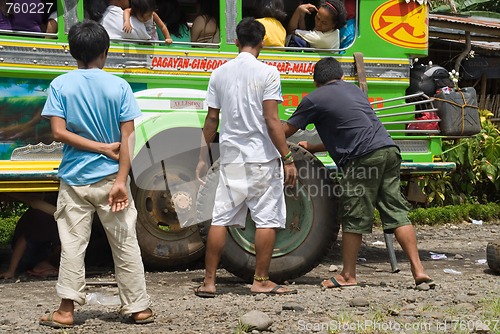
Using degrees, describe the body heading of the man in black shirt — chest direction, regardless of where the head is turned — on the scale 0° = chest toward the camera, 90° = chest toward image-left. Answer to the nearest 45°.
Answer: approximately 135°

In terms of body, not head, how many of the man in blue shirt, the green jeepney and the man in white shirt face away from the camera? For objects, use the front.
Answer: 2

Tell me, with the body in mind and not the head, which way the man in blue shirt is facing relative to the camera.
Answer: away from the camera

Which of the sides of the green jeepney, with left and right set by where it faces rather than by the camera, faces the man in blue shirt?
left

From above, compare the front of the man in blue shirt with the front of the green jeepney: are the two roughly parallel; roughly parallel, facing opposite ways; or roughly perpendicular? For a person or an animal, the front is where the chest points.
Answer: roughly perpendicular

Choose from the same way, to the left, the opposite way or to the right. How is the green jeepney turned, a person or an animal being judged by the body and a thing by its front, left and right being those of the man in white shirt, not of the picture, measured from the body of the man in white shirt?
to the left

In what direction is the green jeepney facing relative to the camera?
to the viewer's left

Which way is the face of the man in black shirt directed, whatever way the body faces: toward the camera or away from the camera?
away from the camera

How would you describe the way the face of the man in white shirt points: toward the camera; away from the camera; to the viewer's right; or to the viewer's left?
away from the camera

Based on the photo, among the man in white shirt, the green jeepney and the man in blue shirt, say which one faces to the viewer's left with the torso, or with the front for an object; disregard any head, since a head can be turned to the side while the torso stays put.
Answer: the green jeepney

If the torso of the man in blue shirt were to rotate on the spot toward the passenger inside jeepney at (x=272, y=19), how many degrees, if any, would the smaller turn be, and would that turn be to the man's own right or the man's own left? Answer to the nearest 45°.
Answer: approximately 45° to the man's own right

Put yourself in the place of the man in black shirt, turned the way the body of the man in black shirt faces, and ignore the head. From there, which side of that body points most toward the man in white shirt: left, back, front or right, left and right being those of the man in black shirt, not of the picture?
left

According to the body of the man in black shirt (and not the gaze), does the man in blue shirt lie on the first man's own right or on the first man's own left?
on the first man's own left
